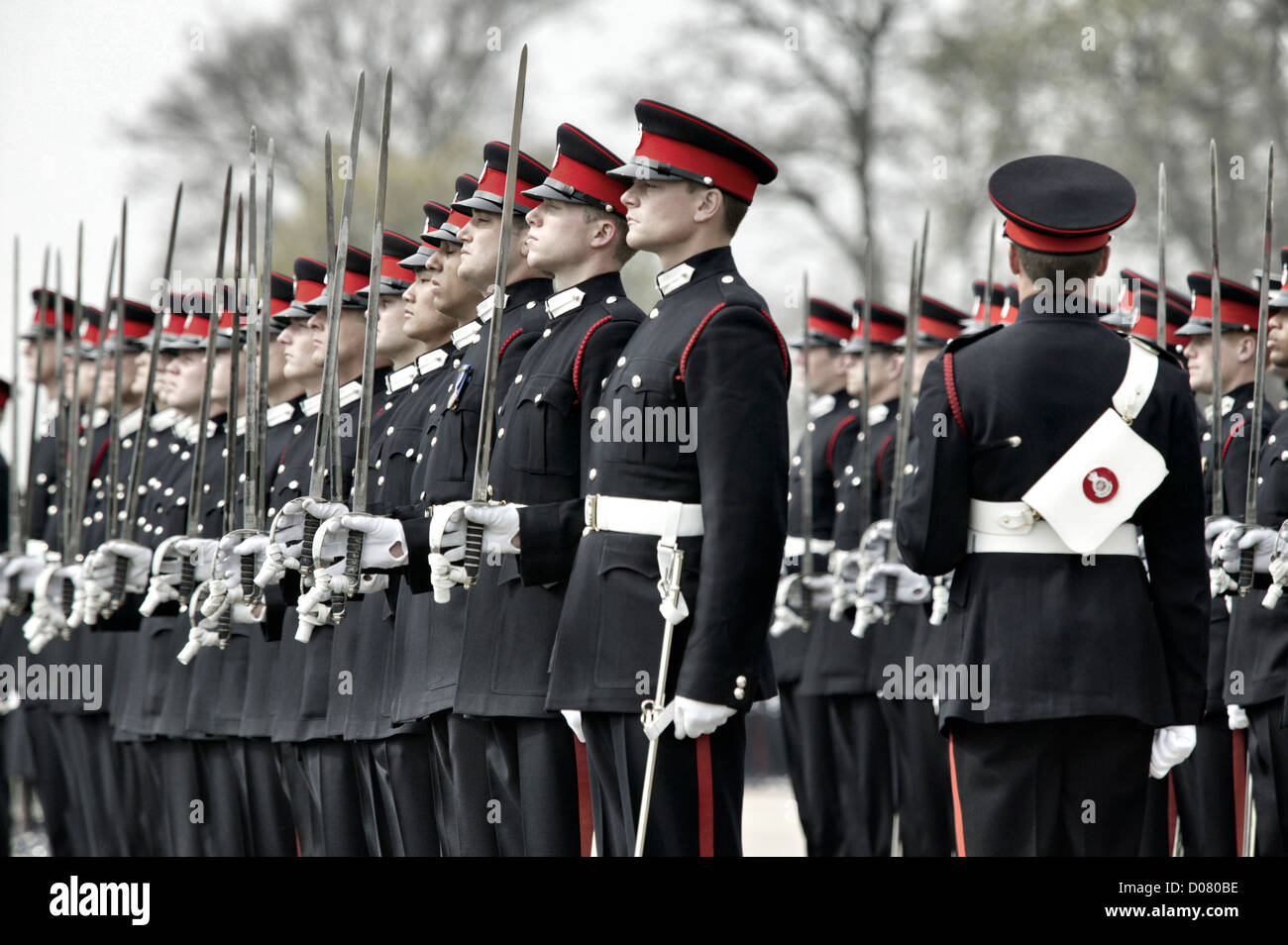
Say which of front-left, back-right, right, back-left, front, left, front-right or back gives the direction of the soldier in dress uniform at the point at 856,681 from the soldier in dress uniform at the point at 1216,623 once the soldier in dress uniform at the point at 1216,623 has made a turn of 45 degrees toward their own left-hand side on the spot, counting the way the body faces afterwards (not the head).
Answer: right

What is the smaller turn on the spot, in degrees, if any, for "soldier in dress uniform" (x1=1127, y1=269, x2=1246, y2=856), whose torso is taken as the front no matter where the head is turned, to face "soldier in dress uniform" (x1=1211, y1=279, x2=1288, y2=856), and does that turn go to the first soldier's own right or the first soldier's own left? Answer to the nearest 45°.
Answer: approximately 90° to the first soldier's own left

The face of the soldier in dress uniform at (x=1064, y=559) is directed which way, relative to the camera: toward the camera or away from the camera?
away from the camera

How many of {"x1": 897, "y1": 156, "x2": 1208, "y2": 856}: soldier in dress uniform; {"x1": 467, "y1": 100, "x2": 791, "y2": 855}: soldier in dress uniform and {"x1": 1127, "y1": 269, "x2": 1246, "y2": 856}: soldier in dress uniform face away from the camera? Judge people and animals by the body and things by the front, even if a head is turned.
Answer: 1

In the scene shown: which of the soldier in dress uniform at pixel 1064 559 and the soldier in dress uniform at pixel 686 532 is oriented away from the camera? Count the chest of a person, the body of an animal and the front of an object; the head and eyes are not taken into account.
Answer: the soldier in dress uniform at pixel 1064 559

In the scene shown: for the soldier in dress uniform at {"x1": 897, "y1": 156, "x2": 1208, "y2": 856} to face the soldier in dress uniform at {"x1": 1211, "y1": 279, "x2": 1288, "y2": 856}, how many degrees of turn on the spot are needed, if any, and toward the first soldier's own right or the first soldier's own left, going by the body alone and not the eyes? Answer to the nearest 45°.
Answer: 0° — they already face them

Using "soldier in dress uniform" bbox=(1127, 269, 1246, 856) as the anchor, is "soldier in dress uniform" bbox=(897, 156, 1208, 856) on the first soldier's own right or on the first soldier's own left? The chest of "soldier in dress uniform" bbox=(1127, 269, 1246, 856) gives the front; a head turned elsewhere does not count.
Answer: on the first soldier's own left

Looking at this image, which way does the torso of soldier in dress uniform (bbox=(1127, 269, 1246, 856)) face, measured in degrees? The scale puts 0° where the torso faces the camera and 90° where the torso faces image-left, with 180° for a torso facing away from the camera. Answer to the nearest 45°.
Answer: approximately 90°

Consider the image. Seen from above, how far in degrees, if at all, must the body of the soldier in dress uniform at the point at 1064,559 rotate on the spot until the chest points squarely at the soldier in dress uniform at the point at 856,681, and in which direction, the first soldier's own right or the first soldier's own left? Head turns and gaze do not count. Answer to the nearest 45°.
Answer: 0° — they already face them

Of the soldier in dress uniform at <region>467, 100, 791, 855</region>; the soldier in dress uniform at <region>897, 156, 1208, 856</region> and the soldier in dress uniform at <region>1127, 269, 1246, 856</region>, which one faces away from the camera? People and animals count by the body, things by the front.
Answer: the soldier in dress uniform at <region>897, 156, 1208, 856</region>

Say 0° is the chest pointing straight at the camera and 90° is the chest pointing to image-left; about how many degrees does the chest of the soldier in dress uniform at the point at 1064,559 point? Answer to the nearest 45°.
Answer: approximately 180°

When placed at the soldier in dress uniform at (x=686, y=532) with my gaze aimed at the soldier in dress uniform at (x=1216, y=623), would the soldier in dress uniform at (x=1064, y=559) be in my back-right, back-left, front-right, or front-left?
front-right

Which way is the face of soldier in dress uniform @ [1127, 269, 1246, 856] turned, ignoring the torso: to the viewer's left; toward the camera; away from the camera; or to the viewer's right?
to the viewer's left

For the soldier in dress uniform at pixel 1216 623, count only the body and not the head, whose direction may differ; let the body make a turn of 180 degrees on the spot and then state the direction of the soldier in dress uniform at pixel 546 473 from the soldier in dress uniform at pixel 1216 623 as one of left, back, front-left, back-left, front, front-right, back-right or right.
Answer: back-right
